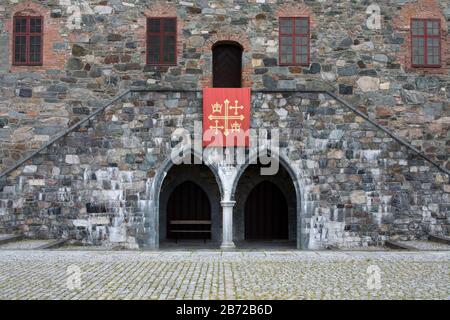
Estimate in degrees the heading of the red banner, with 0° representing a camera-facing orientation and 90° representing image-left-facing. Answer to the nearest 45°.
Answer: approximately 0°
